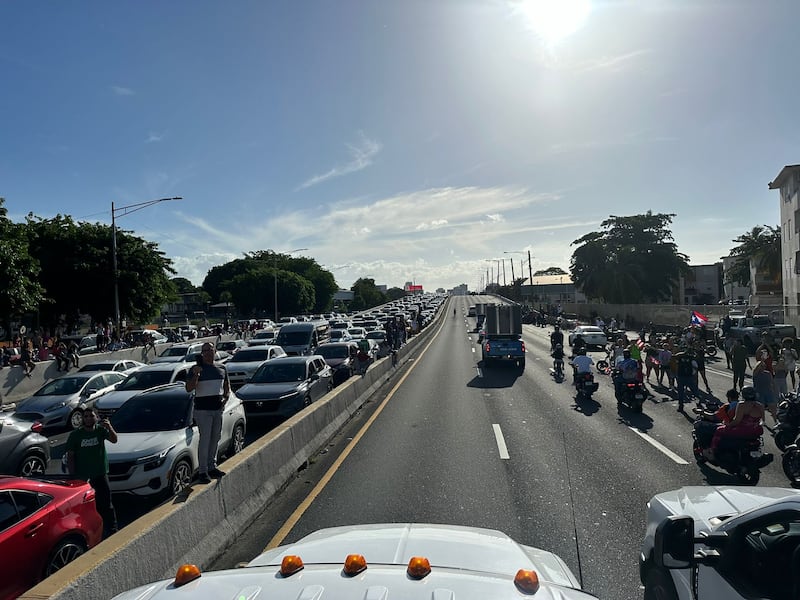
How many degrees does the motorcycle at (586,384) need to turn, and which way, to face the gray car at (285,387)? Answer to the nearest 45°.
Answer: approximately 135° to its left

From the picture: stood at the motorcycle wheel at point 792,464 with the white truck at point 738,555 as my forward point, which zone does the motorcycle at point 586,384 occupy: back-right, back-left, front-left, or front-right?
back-right

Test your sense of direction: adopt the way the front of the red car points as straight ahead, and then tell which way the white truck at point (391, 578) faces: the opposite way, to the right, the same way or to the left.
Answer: the opposite way

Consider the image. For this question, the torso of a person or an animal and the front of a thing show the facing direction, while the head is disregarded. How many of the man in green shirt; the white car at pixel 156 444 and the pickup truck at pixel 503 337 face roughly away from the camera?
1

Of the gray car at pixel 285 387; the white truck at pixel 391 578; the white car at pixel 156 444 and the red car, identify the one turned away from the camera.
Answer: the white truck at pixel 391 578

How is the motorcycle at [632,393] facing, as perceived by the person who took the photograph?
facing away from the viewer and to the left of the viewer

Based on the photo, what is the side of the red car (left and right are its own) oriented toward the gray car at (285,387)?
back

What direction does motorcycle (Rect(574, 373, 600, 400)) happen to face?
away from the camera

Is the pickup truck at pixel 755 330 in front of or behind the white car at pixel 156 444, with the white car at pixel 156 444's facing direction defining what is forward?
behind

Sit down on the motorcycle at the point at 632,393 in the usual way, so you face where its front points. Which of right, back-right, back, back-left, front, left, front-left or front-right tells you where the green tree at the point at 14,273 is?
front-left

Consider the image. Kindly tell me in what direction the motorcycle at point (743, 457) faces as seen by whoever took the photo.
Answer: facing away from the viewer and to the left of the viewer

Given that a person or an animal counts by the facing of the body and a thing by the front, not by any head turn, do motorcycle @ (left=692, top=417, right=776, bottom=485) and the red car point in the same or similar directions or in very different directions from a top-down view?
very different directions

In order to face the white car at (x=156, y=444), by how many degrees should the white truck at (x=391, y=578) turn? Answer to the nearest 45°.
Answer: approximately 45° to its left

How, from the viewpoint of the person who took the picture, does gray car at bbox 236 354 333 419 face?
facing the viewer and to the left of the viewer

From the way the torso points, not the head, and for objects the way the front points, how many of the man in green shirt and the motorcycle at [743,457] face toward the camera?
1

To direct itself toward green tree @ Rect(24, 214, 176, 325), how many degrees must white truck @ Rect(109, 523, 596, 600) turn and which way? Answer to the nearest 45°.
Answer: approximately 45° to its left

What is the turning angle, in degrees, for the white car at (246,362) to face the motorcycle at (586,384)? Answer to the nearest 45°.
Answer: approximately 90° to its left

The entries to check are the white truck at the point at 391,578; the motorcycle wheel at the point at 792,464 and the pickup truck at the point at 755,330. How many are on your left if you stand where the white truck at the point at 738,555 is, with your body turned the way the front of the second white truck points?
1

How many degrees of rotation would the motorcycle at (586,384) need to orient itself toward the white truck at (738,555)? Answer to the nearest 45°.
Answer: approximately 180°

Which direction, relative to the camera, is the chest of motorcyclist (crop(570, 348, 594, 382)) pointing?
away from the camera

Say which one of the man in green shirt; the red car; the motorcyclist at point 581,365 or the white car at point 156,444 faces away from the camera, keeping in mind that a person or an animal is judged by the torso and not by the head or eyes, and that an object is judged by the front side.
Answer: the motorcyclist
